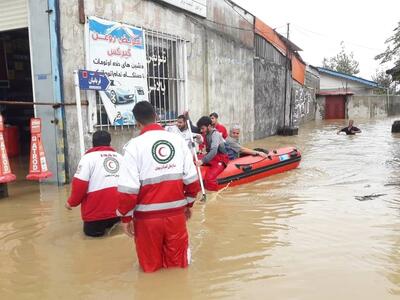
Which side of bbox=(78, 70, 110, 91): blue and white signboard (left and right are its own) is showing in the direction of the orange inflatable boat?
left

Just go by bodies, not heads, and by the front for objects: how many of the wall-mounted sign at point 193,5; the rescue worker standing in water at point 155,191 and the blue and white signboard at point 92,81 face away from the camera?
1

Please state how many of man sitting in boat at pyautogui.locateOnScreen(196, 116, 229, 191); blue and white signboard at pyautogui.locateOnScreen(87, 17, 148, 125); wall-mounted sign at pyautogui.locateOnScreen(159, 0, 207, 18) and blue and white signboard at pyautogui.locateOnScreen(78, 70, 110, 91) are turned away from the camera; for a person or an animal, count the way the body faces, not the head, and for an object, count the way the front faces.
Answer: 0

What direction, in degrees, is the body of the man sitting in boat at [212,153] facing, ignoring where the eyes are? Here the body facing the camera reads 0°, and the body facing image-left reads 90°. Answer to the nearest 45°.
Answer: approximately 90°

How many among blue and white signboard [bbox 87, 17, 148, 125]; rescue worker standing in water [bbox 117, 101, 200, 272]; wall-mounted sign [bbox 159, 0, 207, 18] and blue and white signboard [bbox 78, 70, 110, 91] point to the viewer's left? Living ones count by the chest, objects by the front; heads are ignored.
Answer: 0

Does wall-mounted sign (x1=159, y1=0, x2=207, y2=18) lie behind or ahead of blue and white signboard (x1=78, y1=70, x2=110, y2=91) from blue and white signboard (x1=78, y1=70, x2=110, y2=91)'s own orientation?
behind

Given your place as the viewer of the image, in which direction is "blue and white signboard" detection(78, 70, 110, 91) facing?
facing the viewer

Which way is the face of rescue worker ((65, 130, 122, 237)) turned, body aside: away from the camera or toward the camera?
away from the camera

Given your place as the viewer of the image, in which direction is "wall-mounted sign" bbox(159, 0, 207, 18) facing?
facing the viewer and to the right of the viewer

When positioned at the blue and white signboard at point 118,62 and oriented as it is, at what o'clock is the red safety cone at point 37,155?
The red safety cone is roughly at 3 o'clock from the blue and white signboard.

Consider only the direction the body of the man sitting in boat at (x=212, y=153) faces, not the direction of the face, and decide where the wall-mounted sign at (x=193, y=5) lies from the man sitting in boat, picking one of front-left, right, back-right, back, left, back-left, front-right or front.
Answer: right

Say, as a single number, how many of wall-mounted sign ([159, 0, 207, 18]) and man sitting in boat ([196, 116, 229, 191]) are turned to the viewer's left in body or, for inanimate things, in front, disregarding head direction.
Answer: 1

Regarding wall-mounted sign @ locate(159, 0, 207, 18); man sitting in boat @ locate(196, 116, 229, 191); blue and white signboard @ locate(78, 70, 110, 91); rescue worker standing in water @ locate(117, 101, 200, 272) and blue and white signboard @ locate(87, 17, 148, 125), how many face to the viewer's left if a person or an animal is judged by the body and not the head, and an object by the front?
1

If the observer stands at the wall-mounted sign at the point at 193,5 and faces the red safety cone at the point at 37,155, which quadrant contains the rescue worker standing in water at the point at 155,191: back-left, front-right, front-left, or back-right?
front-left

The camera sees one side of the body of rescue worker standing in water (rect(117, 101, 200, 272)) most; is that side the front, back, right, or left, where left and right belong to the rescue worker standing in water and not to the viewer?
back

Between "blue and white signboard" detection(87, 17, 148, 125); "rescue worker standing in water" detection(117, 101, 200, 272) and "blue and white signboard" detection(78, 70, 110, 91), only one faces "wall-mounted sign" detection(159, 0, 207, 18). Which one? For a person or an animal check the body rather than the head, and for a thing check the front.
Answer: the rescue worker standing in water
